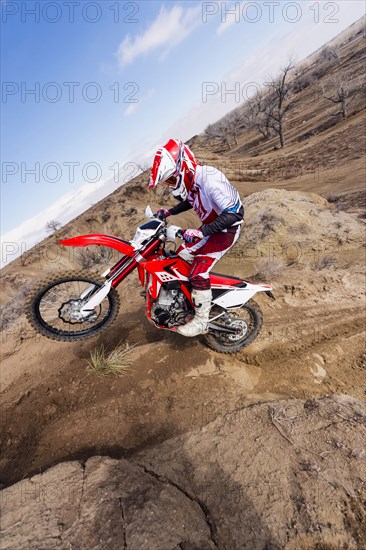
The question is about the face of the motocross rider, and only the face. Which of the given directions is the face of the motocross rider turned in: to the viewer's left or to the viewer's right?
to the viewer's left

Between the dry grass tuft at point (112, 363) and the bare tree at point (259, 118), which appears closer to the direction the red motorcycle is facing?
the dry grass tuft

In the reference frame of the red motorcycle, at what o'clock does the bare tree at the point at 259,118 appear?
The bare tree is roughly at 4 o'clock from the red motorcycle.

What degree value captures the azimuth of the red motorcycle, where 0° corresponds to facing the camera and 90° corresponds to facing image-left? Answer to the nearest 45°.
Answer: approximately 90°
